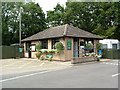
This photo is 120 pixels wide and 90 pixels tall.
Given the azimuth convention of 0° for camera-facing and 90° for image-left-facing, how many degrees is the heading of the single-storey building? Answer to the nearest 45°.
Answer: approximately 315°

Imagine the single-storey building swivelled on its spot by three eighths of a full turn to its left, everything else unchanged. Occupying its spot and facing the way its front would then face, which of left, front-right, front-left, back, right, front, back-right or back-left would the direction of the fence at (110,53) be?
front-right

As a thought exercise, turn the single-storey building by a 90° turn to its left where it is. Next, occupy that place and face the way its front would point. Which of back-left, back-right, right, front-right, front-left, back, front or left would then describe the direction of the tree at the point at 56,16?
front-left

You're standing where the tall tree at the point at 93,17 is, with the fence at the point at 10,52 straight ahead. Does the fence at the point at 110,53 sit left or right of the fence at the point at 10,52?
left

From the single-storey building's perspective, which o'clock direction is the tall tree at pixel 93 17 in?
The tall tree is roughly at 8 o'clock from the single-storey building.
